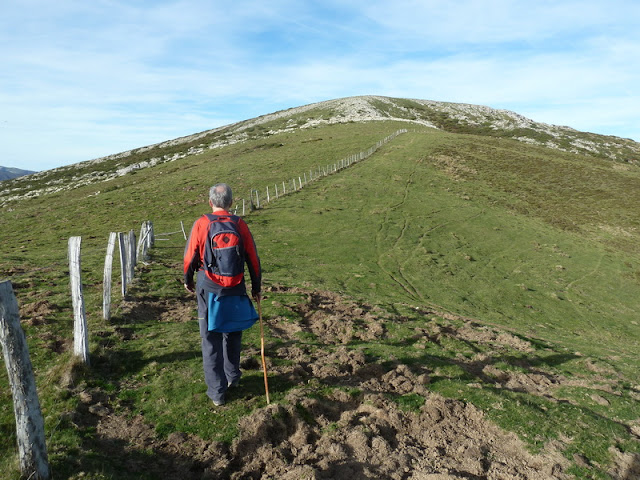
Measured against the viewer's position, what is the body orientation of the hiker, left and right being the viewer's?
facing away from the viewer

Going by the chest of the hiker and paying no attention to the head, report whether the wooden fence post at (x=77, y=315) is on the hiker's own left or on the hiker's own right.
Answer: on the hiker's own left

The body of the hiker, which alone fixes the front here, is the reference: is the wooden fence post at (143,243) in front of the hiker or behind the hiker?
in front

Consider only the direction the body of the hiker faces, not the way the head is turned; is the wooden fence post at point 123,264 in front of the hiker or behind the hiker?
in front
